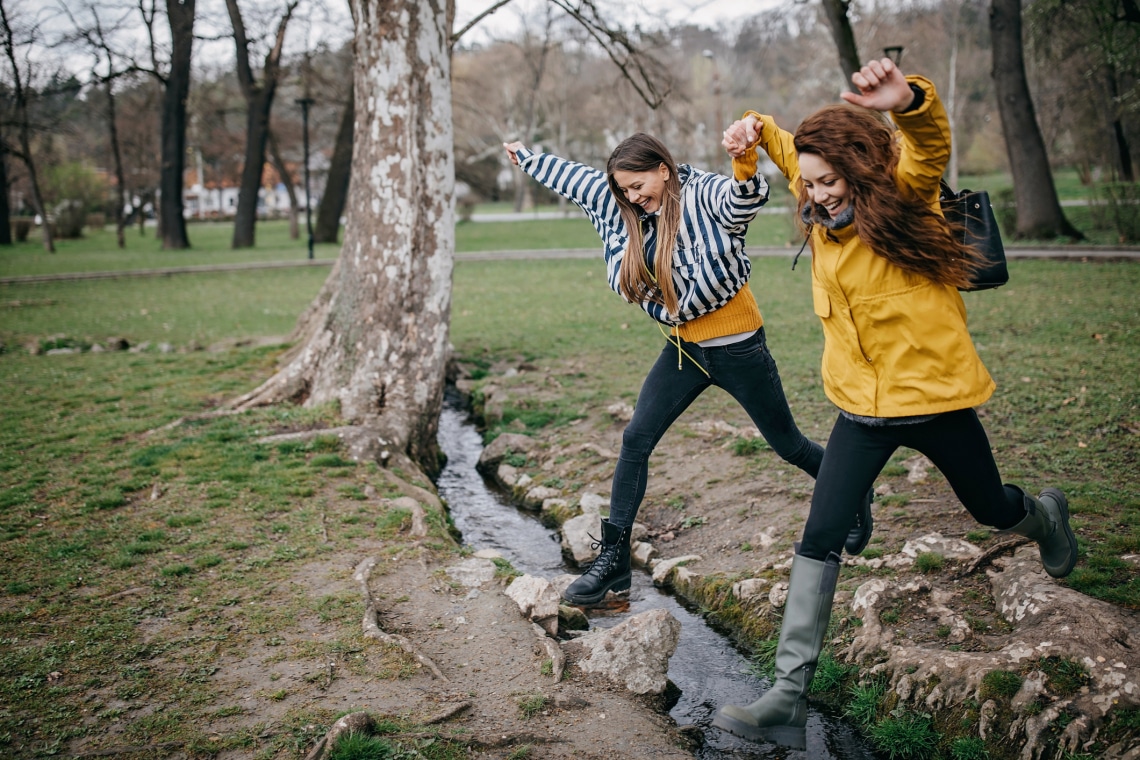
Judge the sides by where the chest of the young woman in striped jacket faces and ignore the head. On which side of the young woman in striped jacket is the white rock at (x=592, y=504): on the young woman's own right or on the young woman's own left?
on the young woman's own right

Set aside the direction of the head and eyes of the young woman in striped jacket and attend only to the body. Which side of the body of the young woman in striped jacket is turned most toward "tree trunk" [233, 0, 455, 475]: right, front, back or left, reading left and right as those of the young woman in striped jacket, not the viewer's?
right

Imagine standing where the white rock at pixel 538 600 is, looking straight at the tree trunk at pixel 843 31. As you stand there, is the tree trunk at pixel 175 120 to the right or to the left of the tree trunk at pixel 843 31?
left

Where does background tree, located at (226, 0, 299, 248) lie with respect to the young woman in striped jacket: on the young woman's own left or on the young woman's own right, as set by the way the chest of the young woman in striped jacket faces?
on the young woman's own right

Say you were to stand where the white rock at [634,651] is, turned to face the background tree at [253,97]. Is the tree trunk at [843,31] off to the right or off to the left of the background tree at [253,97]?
right

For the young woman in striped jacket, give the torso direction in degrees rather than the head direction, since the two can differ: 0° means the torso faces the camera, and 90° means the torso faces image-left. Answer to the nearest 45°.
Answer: approximately 45°

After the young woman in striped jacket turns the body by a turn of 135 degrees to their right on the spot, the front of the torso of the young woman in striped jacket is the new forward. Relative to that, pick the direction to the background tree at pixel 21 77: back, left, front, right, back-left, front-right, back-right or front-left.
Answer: front-left

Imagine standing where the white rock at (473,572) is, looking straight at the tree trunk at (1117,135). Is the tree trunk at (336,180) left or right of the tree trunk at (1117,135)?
left

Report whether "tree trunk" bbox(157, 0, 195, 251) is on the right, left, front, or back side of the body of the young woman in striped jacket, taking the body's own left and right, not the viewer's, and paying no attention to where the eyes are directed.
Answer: right

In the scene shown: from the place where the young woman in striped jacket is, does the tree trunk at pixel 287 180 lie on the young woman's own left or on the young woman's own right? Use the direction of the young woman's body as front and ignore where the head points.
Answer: on the young woman's own right
